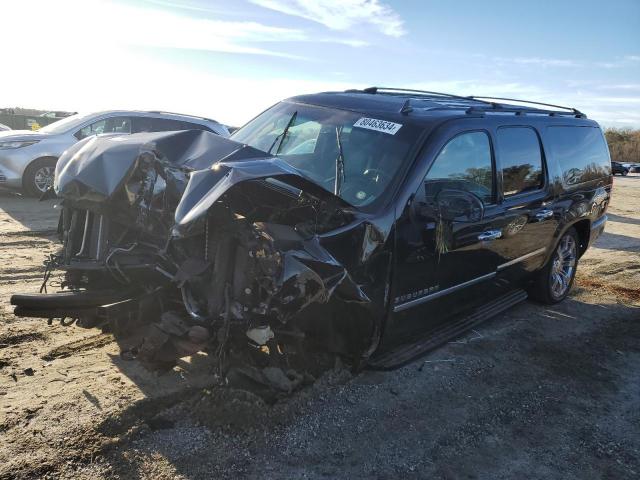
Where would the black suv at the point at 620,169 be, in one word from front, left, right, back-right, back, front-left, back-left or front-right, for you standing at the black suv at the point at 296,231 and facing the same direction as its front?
back

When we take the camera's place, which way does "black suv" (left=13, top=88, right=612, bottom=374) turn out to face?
facing the viewer and to the left of the viewer
